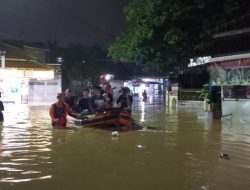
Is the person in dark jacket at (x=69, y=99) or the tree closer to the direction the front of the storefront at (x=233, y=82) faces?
the person in dark jacket

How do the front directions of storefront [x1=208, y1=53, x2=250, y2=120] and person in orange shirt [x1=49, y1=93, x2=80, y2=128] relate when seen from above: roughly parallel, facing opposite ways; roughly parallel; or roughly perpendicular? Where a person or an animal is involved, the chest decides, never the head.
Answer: roughly perpendicular

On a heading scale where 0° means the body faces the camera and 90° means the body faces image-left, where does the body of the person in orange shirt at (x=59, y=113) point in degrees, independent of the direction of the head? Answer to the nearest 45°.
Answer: approximately 0°

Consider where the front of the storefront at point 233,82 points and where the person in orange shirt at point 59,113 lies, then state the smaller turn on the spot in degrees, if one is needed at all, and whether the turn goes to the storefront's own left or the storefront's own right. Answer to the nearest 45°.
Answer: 0° — it already faces them

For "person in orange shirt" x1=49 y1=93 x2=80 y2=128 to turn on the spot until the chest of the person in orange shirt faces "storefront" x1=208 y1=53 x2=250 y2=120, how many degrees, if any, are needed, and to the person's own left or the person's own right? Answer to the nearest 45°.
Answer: approximately 90° to the person's own left

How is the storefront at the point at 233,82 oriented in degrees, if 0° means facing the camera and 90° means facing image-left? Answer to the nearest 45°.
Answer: approximately 45°

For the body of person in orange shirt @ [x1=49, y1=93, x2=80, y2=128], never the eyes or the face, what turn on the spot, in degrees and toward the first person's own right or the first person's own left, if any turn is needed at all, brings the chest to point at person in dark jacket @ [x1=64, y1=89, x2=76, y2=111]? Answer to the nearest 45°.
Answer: approximately 180°

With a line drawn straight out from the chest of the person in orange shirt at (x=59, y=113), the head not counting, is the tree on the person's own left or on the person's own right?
on the person's own left

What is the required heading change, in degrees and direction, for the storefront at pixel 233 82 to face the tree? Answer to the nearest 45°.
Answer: approximately 90° to its right
